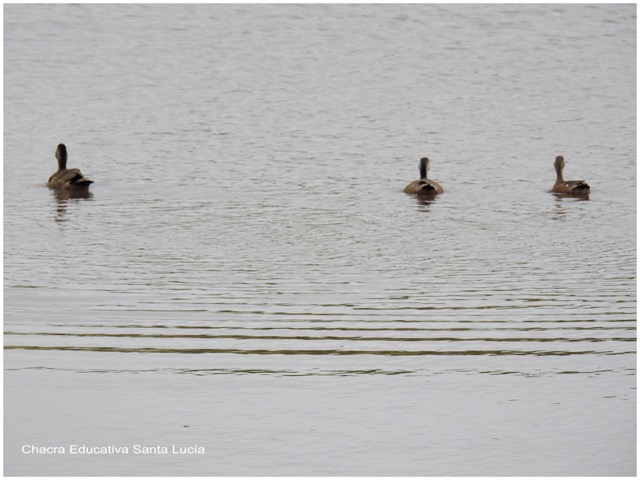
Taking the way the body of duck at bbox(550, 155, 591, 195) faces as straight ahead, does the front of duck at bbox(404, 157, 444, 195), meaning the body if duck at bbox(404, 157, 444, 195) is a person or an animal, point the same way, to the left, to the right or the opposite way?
to the right

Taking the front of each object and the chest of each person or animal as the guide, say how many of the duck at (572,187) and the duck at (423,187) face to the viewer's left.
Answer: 1

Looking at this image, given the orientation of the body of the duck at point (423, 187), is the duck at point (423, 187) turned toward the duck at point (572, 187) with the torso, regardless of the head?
no

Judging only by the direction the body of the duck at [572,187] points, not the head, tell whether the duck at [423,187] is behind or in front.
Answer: in front

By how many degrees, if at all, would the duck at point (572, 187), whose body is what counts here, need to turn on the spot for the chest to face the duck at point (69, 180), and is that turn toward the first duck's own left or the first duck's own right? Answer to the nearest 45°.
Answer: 0° — it already faces it

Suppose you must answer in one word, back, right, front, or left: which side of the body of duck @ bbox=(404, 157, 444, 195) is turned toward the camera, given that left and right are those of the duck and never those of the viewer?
back

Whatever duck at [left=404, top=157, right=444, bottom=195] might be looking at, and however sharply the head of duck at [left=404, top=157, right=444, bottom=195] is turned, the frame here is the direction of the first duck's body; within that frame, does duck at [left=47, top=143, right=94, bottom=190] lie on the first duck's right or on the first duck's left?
on the first duck's left
